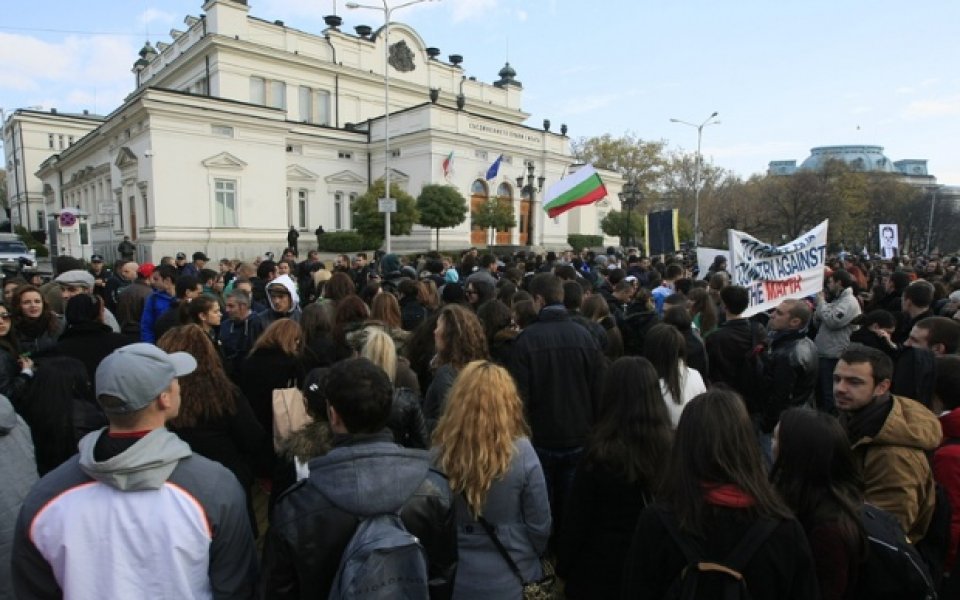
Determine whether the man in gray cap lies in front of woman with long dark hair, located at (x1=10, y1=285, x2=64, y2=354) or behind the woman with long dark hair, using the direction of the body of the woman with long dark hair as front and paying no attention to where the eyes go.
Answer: in front

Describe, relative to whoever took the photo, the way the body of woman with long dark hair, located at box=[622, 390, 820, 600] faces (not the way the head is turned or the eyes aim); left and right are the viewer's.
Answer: facing away from the viewer

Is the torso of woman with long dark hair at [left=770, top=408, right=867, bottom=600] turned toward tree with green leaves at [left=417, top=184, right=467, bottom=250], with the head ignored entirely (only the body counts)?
yes

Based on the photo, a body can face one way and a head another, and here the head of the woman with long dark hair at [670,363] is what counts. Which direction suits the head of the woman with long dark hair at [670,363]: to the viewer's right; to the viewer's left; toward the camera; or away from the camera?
away from the camera

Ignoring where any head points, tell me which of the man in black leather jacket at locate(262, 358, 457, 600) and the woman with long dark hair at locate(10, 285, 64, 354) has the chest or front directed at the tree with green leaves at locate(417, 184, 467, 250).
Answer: the man in black leather jacket

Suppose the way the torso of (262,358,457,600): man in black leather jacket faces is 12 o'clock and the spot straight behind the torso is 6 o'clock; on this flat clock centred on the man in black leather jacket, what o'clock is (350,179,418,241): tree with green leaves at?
The tree with green leaves is roughly at 12 o'clock from the man in black leather jacket.

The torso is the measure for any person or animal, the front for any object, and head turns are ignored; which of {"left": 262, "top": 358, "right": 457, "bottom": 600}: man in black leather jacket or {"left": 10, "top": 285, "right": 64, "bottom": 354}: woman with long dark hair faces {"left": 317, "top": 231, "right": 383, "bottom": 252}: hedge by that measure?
the man in black leather jacket

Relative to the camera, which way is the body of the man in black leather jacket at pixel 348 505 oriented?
away from the camera

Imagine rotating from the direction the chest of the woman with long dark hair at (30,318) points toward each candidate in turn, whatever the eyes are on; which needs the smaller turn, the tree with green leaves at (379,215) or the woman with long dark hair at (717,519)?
the woman with long dark hair

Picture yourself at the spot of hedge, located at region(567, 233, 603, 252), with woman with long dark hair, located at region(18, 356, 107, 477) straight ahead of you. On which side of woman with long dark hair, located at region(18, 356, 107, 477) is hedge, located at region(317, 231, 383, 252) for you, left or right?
right

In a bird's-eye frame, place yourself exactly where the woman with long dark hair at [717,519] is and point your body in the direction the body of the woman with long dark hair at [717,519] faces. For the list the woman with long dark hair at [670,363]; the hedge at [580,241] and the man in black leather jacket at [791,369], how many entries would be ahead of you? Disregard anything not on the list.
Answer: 3

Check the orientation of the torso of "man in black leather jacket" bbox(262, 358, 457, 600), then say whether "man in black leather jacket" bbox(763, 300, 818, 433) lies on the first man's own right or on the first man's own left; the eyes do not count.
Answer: on the first man's own right

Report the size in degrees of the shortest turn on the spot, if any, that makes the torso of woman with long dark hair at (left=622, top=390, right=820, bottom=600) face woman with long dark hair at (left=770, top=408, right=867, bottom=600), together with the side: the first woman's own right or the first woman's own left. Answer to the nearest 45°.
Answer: approximately 45° to the first woman's own right

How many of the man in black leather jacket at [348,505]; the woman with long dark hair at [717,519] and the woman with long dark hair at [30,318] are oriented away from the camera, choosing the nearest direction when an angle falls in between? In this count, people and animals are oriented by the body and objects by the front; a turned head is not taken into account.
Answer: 2

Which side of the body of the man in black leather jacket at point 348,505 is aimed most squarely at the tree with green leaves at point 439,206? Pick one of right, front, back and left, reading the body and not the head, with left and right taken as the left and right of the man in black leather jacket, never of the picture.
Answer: front

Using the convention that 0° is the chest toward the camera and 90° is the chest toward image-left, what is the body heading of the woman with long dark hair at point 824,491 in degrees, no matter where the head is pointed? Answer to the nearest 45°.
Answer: approximately 135°

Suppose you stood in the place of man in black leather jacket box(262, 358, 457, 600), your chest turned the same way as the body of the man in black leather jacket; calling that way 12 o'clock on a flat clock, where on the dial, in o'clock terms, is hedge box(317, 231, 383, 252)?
The hedge is roughly at 12 o'clock from the man in black leather jacket.
